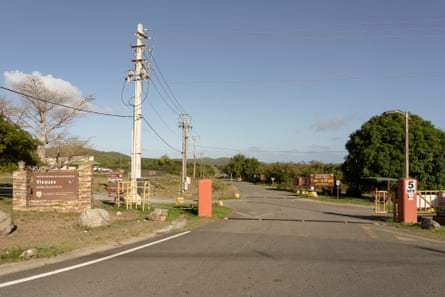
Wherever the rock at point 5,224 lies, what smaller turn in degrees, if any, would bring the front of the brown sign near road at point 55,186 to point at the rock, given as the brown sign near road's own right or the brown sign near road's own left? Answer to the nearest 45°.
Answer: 0° — it already faces it

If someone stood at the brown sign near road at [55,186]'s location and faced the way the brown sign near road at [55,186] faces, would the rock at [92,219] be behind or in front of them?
in front

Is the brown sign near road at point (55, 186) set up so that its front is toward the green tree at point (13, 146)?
no

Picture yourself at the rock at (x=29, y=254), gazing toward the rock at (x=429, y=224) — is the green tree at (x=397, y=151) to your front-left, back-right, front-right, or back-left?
front-left

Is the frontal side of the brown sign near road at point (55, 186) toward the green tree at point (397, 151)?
no

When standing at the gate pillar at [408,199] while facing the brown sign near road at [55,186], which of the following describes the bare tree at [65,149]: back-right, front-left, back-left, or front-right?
front-right

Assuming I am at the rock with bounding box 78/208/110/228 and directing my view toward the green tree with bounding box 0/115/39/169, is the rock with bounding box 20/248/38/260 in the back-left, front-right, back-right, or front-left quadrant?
back-left

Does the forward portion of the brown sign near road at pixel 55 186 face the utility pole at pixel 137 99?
no

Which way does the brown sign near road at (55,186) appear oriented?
toward the camera

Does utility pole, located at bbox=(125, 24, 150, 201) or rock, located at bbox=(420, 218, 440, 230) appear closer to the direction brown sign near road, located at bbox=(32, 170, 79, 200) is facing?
the rock

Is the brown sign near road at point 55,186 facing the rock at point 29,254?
yes

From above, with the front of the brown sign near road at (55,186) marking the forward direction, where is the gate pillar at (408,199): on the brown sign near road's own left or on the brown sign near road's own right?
on the brown sign near road's own left
